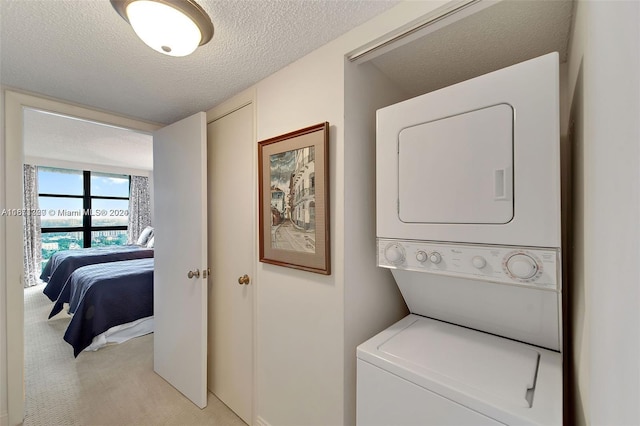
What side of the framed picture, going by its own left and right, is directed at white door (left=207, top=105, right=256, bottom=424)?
right

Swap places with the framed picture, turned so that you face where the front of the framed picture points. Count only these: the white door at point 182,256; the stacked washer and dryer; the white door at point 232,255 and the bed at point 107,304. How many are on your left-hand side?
1

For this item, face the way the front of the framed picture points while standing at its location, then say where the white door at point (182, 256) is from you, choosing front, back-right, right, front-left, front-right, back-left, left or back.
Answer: right

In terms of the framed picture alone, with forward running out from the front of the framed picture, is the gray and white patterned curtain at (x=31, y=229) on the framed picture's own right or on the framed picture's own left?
on the framed picture's own right

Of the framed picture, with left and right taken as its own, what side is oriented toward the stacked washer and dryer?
left

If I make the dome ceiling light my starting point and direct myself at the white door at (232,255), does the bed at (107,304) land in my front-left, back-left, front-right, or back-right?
front-left

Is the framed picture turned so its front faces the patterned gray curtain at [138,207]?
no

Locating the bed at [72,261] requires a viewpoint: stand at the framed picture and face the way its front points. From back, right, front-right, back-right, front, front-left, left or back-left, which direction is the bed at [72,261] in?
right

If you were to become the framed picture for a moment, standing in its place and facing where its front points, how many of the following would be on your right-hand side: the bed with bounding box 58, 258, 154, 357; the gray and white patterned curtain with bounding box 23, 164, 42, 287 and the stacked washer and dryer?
2

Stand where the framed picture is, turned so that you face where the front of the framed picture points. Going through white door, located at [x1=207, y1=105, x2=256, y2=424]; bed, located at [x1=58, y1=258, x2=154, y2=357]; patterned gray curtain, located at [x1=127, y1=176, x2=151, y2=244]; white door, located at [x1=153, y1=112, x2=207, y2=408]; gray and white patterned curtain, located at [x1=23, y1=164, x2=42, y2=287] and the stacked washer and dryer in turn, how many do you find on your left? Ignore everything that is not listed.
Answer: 1

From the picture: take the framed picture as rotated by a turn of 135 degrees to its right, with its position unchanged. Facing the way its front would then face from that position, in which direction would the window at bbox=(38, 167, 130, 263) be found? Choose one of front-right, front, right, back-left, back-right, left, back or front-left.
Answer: front-left

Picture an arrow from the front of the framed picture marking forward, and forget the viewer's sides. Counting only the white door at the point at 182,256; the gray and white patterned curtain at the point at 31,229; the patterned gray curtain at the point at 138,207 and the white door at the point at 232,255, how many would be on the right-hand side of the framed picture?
4

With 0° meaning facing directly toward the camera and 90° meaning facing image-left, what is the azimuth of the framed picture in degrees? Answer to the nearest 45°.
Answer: approximately 45°

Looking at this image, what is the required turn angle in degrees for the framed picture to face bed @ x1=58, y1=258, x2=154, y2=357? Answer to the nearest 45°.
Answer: approximately 90° to its right
